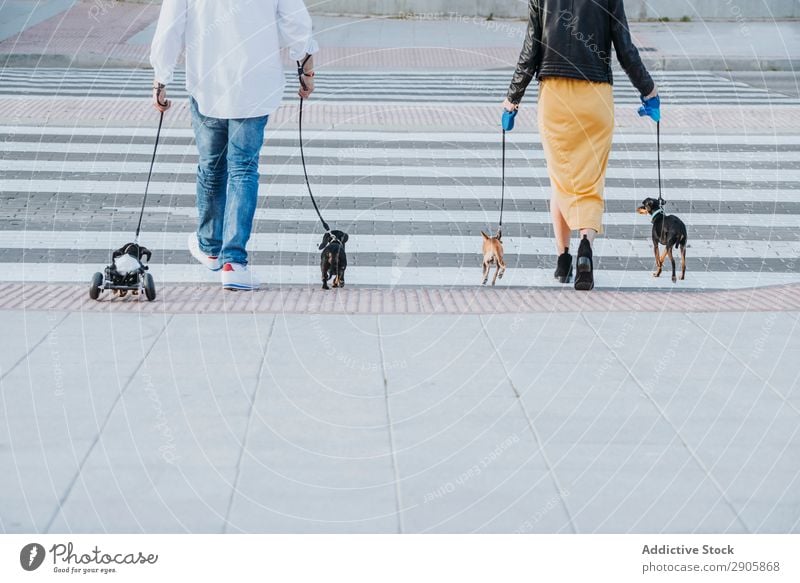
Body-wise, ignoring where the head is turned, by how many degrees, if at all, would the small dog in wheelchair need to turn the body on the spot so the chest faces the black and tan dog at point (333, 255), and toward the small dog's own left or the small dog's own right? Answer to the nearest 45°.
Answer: approximately 90° to the small dog's own right

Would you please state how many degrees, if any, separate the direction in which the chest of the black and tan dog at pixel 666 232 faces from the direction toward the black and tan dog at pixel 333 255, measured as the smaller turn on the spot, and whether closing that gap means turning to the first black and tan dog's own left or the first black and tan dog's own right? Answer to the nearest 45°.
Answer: approximately 45° to the first black and tan dog's own left

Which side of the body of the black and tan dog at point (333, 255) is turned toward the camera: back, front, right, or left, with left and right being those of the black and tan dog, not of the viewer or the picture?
back

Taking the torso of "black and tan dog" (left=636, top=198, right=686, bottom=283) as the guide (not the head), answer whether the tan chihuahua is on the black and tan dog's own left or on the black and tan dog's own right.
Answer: on the black and tan dog's own left

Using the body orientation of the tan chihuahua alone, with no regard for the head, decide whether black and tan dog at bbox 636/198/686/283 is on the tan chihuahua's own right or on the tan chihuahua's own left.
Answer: on the tan chihuahua's own right

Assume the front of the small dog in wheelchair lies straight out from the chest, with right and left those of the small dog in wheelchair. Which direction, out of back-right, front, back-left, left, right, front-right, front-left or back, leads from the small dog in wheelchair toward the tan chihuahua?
right

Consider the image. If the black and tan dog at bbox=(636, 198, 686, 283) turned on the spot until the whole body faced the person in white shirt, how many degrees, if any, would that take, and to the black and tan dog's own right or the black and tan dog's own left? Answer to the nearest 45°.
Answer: approximately 90° to the black and tan dog's own left

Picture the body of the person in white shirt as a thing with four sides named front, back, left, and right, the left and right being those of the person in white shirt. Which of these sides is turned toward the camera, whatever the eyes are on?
back

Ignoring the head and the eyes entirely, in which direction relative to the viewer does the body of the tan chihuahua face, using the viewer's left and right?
facing away from the viewer

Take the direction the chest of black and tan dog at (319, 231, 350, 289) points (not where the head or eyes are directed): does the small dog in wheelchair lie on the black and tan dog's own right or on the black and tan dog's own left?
on the black and tan dog's own left

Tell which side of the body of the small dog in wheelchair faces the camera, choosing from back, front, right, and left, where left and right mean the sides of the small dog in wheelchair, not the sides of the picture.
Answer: back
